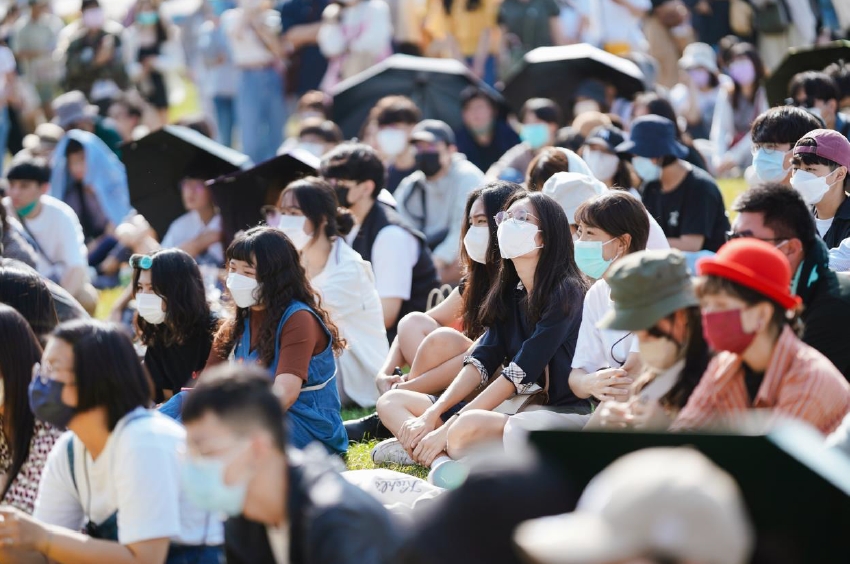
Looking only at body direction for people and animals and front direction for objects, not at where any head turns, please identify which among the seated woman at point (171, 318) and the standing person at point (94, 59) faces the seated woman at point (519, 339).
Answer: the standing person

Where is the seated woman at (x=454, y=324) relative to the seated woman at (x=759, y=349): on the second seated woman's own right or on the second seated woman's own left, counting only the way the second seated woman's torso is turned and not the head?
on the second seated woman's own right

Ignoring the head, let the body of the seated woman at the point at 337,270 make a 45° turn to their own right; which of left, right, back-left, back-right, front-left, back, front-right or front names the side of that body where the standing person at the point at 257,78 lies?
right

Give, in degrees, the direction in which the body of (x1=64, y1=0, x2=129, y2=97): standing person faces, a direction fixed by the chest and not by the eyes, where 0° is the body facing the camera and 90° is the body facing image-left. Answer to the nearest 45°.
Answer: approximately 0°

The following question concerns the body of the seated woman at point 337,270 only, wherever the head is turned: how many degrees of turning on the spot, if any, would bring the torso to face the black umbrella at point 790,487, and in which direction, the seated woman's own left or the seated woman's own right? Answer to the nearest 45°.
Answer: approximately 45° to the seated woman's own left

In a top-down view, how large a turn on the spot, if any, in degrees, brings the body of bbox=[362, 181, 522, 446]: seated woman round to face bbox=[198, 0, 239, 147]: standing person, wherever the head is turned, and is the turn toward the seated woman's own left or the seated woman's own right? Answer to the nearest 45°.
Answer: approximately 135° to the seated woman's own right

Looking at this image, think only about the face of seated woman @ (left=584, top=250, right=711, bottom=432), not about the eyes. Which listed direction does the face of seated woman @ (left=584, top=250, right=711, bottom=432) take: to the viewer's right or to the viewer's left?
to the viewer's left

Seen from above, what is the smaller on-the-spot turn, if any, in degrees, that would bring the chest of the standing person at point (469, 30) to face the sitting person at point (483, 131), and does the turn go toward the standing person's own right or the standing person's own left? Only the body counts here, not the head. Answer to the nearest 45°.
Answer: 0° — they already face them

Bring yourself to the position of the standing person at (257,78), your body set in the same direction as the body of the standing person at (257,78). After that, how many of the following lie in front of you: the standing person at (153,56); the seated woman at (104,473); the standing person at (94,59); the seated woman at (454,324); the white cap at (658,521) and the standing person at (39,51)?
3
